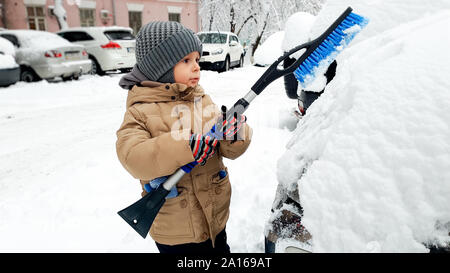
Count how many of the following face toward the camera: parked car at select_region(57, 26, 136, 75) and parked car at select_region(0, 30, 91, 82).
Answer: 0

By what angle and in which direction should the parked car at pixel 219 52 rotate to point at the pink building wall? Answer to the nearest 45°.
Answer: approximately 90° to its right

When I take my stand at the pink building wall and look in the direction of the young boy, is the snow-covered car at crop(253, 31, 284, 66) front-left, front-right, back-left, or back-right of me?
front-left

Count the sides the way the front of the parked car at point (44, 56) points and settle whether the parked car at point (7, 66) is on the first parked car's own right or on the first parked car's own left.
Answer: on the first parked car's own left

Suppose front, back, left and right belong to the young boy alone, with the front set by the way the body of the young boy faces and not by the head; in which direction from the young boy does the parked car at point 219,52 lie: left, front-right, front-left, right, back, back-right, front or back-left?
back-left

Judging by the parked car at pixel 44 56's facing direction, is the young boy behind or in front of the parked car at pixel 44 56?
behind

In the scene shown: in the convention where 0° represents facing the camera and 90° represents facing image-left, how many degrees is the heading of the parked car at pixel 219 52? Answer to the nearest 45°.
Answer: approximately 45°

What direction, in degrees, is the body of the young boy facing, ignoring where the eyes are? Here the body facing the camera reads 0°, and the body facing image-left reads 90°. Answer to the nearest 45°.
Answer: approximately 315°

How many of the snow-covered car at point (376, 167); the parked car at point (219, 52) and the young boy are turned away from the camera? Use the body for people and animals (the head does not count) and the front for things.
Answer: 0

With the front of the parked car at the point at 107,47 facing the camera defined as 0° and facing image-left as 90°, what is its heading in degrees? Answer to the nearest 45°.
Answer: approximately 135°

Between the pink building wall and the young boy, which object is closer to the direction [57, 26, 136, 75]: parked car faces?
the pink building wall
